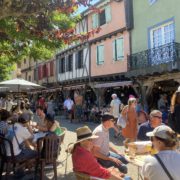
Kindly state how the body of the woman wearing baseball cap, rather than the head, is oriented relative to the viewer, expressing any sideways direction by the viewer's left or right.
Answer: facing away from the viewer and to the left of the viewer

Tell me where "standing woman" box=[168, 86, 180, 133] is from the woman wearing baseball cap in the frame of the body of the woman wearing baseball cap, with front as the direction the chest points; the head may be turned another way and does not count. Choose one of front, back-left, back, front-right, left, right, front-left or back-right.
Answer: front-right

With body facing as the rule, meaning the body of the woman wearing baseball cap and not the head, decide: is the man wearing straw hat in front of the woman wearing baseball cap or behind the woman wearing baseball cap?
in front

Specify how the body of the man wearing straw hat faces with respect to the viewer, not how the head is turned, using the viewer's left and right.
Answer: facing to the right of the viewer

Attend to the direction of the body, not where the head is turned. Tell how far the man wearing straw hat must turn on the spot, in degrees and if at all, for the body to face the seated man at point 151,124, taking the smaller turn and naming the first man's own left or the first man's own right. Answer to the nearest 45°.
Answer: approximately 45° to the first man's own left
